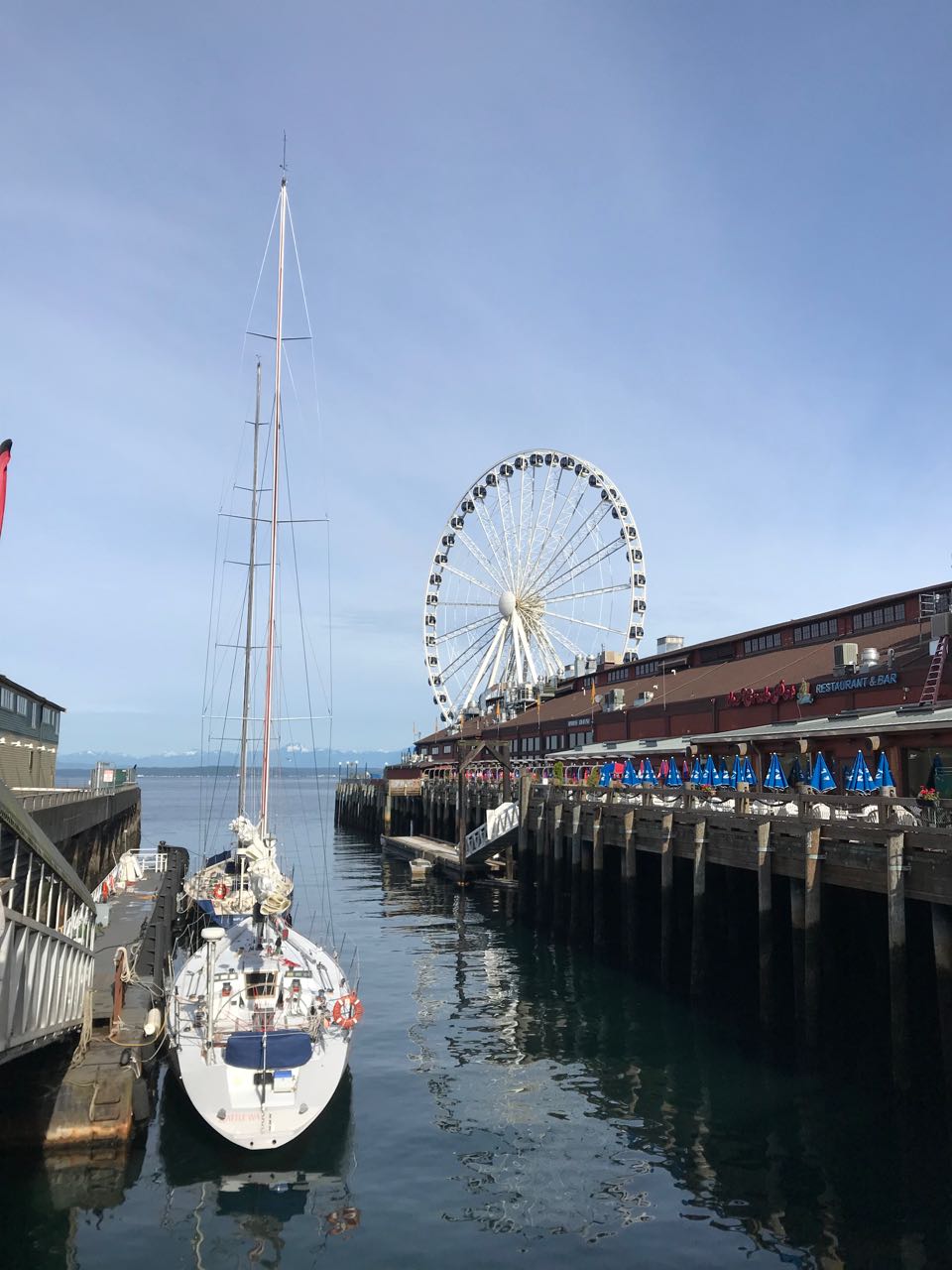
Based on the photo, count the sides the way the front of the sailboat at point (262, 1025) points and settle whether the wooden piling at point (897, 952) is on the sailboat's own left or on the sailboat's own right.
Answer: on the sailboat's own right

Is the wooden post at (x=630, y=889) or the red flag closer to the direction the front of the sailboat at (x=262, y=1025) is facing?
the wooden post

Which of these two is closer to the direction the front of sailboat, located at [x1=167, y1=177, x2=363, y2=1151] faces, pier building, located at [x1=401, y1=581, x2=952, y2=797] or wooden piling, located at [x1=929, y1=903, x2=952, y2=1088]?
the pier building

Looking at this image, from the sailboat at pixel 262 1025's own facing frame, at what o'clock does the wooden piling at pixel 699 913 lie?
The wooden piling is roughly at 2 o'clock from the sailboat.

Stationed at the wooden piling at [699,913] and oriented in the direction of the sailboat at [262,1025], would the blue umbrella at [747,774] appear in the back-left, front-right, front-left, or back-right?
back-right

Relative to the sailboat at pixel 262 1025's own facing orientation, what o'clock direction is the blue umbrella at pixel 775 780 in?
The blue umbrella is roughly at 2 o'clock from the sailboat.

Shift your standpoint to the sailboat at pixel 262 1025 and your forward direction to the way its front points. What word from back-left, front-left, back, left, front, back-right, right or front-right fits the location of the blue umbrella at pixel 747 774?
front-right

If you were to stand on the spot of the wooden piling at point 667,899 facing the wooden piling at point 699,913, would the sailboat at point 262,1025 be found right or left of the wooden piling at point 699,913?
right

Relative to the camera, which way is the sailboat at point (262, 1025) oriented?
away from the camera

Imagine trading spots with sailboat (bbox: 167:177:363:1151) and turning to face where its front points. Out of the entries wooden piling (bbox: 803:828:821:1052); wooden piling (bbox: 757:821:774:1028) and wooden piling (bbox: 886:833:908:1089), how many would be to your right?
3

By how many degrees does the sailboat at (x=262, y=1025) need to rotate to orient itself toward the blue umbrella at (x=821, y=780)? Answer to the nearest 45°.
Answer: approximately 45° to its right

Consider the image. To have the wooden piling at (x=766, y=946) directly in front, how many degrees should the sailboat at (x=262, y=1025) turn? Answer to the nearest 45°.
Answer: approximately 90° to its right

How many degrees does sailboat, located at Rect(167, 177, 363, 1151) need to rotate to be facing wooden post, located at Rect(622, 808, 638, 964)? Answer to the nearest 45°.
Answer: approximately 45° to its right
